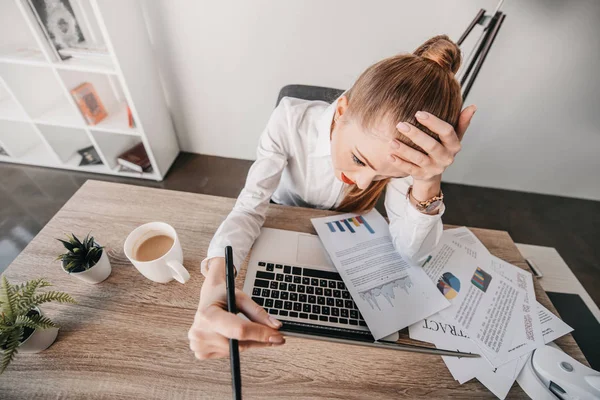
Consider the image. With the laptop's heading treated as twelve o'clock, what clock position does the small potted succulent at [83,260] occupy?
The small potted succulent is roughly at 8 o'clock from the laptop.

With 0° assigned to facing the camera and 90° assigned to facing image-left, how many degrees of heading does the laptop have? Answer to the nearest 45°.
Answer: approximately 180°

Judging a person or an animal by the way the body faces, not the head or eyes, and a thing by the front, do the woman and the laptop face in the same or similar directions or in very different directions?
very different directions

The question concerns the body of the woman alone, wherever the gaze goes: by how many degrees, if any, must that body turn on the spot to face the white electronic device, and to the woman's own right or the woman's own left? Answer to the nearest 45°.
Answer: approximately 45° to the woman's own left

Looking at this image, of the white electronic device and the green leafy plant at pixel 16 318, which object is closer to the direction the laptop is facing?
the white electronic device

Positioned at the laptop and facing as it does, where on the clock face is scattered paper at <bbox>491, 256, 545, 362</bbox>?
The scattered paper is roughly at 2 o'clock from the laptop.

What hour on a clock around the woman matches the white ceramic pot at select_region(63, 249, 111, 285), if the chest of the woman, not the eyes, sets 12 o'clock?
The white ceramic pot is roughly at 2 o'clock from the woman.

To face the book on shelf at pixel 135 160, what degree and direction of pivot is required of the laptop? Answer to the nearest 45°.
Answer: approximately 90° to its left

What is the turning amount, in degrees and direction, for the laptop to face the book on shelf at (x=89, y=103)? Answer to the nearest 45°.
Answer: approximately 90° to its left

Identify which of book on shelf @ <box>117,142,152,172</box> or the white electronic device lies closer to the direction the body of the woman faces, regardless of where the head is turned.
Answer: the white electronic device

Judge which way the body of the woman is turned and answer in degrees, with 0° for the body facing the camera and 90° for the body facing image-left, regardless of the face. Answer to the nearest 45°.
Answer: approximately 0°
